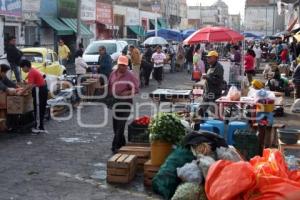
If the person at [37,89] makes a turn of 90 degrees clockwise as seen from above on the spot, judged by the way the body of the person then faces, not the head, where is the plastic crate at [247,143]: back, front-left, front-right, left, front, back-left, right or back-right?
back-right

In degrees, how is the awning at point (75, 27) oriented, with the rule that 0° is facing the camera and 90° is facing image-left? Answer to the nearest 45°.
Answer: approximately 315°

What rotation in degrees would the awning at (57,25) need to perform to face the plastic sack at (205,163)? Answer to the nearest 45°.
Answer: approximately 45° to its right

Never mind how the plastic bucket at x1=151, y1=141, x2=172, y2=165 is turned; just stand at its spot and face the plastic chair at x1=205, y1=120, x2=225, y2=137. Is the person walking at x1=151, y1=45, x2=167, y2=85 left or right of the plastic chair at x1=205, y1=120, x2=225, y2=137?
left

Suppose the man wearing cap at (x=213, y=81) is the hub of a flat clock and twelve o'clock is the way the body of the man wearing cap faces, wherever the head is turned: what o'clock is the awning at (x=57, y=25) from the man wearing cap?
The awning is roughly at 2 o'clock from the man wearing cap.

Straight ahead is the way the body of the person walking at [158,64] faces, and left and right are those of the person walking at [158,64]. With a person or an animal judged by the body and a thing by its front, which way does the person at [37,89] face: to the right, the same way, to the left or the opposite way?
to the right

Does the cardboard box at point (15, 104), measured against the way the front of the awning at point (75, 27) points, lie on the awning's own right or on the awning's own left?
on the awning's own right

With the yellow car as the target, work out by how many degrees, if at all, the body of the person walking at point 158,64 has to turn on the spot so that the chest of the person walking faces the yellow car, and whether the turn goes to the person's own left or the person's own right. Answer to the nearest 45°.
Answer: approximately 45° to the person's own right

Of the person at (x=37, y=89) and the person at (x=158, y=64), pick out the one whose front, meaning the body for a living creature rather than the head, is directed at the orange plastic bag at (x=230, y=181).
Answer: the person at (x=158, y=64)

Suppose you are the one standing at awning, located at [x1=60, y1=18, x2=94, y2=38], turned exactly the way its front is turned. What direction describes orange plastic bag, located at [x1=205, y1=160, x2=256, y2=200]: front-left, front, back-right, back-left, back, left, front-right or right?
front-right

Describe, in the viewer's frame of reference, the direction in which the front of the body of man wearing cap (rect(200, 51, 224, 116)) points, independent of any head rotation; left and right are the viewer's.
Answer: facing to the left of the viewer

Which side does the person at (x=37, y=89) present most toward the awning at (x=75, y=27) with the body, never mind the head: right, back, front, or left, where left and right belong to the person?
right

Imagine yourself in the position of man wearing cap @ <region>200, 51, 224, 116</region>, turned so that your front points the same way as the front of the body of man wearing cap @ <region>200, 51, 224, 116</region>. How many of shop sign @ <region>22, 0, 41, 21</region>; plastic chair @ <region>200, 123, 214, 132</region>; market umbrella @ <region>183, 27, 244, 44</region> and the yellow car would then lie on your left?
1

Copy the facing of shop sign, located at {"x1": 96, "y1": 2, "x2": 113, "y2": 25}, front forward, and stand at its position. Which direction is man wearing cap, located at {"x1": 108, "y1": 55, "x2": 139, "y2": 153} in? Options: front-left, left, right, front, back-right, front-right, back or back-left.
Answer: front-right

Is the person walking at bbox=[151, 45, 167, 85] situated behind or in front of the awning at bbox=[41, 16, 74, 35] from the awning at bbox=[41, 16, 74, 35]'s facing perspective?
in front
